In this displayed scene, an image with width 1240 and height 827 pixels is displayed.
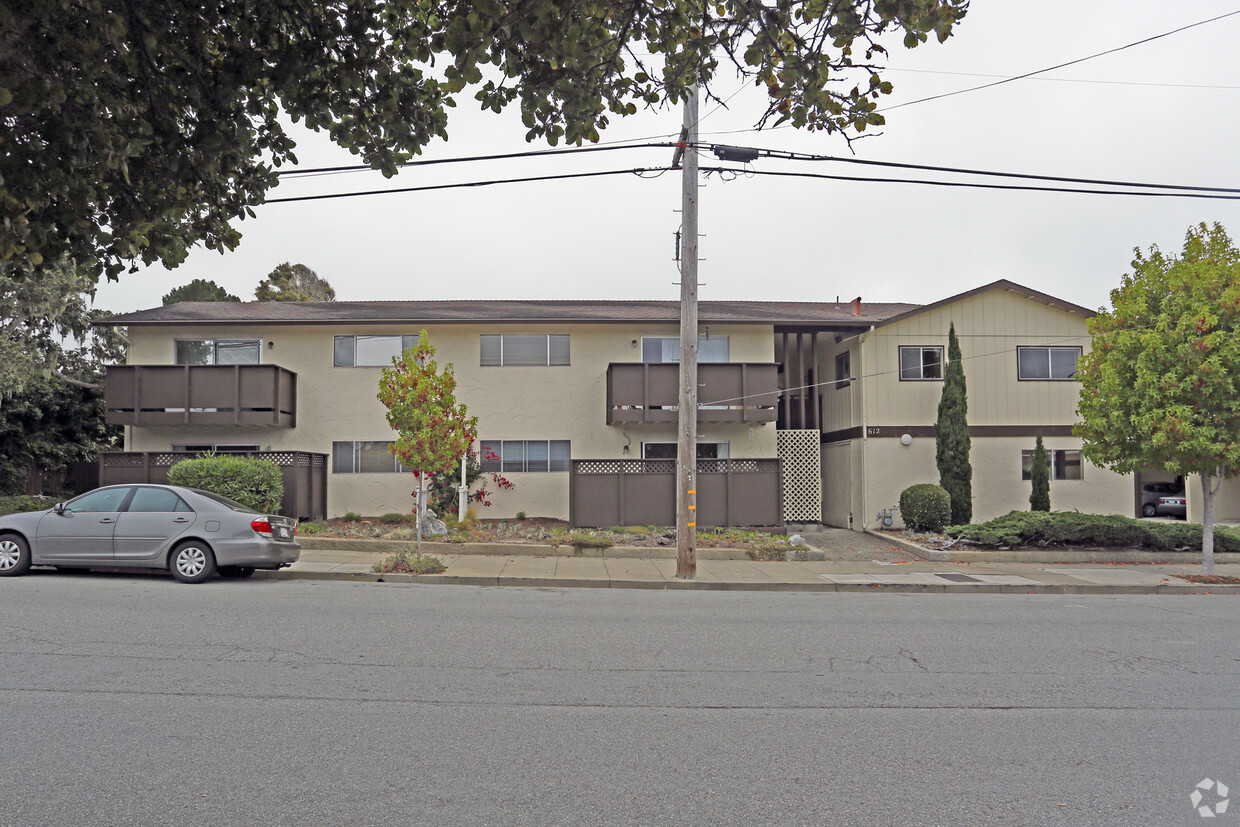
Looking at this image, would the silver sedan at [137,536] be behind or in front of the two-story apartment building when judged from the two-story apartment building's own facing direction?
in front

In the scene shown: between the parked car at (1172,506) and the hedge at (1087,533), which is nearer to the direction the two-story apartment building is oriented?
the hedge

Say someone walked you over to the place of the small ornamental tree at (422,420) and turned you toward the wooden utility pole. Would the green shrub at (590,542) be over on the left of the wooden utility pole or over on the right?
left

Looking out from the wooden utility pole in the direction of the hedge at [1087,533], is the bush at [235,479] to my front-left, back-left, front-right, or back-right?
back-left

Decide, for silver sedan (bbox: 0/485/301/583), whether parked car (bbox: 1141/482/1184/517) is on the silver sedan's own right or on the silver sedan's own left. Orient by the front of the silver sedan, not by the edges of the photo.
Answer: on the silver sedan's own right

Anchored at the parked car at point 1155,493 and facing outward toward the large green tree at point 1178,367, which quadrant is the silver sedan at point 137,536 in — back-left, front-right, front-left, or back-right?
front-right

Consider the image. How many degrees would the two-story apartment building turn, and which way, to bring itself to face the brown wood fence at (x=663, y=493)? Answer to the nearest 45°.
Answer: approximately 45° to its left

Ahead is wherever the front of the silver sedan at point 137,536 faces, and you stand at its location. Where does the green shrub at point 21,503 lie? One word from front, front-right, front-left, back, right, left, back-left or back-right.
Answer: front-right

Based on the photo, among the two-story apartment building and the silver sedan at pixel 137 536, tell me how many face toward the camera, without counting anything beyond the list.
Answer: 1

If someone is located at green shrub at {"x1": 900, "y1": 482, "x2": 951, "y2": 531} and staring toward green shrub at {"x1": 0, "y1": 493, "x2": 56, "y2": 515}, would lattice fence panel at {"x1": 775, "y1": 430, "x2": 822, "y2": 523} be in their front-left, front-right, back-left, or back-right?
front-right

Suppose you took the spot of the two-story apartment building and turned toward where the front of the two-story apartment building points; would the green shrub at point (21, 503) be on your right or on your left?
on your right

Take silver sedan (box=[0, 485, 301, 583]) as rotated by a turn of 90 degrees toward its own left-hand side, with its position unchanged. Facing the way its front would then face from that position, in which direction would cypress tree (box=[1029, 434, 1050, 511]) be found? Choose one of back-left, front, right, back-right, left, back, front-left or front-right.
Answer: back-left

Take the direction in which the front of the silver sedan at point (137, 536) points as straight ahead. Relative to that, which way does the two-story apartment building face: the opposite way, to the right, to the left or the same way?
to the left

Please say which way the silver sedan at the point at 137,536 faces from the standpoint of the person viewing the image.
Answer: facing away from the viewer and to the left of the viewer

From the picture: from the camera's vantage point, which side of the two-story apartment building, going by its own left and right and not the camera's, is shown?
front
